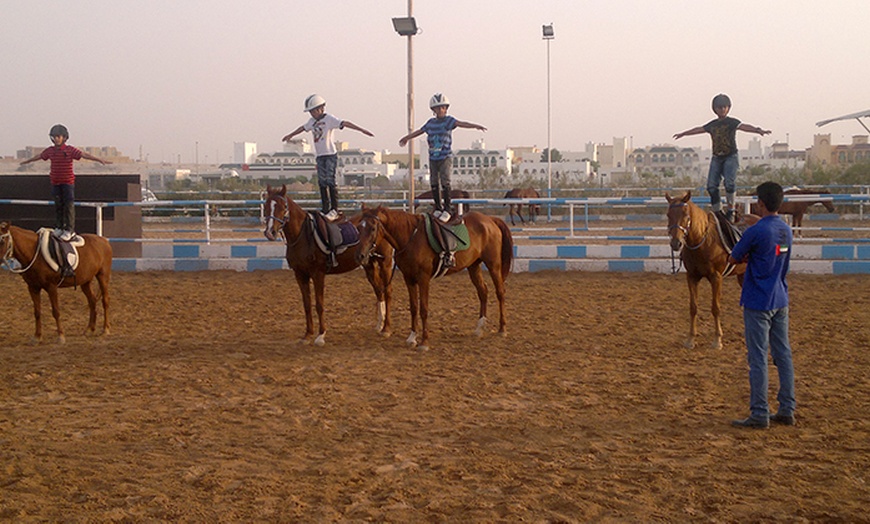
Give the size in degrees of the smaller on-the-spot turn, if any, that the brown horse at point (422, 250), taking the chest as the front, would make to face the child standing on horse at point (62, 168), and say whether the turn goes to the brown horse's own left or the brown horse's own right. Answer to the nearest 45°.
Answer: approximately 45° to the brown horse's own right

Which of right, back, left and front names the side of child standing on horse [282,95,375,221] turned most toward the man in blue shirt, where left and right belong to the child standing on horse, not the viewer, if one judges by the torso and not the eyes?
left

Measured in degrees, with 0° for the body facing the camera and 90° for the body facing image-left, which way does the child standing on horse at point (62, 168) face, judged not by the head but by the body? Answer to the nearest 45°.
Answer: approximately 0°

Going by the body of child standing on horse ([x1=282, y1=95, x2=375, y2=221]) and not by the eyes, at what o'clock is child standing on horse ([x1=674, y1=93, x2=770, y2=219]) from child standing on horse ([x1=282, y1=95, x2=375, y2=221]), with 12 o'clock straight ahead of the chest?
child standing on horse ([x1=674, y1=93, x2=770, y2=219]) is roughly at 8 o'clock from child standing on horse ([x1=282, y1=95, x2=375, y2=221]).

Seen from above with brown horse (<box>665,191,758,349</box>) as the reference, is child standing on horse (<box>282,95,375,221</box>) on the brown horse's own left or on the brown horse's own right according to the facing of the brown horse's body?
on the brown horse's own right

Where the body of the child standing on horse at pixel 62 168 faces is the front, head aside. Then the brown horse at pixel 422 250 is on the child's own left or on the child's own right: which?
on the child's own left

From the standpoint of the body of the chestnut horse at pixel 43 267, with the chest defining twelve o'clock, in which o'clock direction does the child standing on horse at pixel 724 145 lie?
The child standing on horse is roughly at 8 o'clock from the chestnut horse.

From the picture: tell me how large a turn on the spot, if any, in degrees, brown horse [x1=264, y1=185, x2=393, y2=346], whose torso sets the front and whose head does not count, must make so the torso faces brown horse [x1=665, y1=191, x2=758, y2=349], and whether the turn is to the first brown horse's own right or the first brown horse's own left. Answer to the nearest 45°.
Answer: approximately 135° to the first brown horse's own left

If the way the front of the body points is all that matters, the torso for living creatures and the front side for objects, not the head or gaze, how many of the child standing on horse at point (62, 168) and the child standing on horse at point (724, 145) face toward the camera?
2

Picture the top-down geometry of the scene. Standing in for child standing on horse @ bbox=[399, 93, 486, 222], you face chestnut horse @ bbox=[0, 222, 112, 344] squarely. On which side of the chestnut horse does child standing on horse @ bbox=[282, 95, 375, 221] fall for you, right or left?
right

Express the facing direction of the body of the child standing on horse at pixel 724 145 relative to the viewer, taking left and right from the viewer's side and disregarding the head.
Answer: facing the viewer

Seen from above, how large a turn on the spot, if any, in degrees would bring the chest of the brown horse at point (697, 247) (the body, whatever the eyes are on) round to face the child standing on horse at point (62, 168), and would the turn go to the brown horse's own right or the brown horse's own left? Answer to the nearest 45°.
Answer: approximately 45° to the brown horse's own right

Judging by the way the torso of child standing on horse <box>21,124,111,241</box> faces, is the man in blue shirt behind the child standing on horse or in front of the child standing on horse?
in front

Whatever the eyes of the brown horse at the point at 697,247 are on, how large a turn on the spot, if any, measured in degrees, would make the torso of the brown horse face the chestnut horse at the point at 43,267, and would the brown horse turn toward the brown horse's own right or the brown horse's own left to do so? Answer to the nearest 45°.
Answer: approximately 45° to the brown horse's own right

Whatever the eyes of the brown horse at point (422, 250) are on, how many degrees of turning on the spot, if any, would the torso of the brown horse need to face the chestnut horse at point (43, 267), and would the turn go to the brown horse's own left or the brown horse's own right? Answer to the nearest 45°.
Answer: approximately 45° to the brown horse's own right

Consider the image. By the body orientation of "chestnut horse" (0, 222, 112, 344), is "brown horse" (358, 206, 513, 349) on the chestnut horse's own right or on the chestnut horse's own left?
on the chestnut horse's own left
